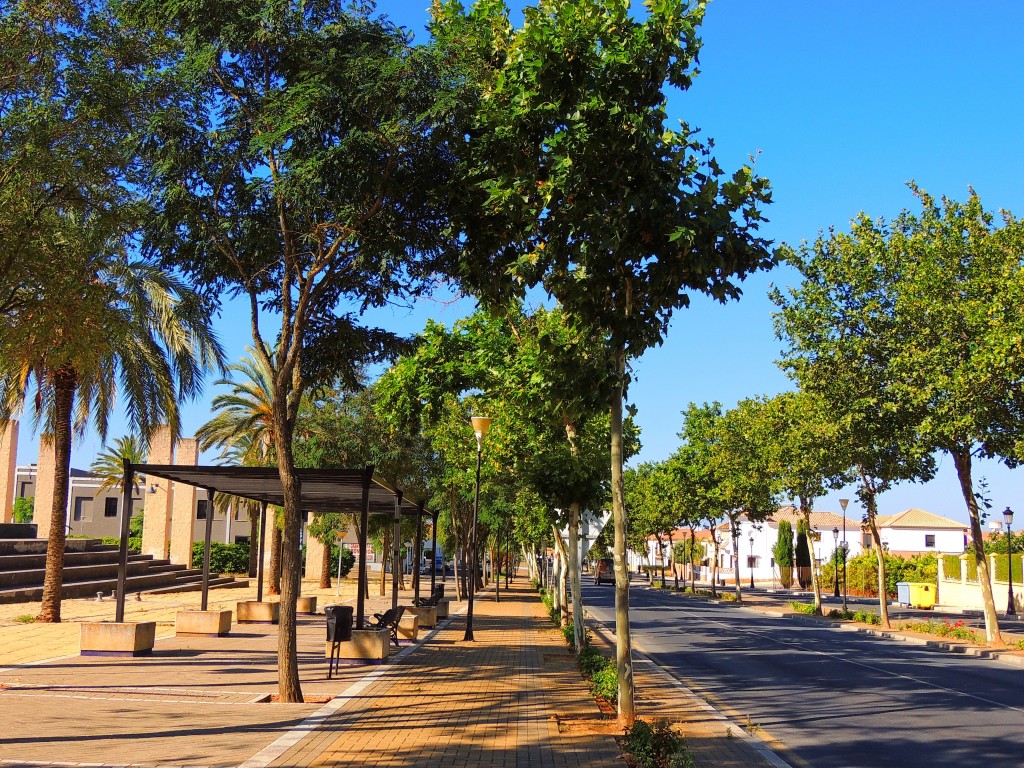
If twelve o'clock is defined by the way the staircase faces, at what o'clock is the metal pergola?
The metal pergola is roughly at 1 o'clock from the staircase.

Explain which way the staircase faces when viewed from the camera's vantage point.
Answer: facing the viewer and to the right of the viewer

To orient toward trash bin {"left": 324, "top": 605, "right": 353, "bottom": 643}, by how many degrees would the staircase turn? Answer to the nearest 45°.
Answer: approximately 45° to its right

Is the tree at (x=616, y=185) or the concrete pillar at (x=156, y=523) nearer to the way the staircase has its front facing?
the tree

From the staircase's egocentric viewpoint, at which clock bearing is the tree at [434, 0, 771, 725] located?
The tree is roughly at 1 o'clock from the staircase.

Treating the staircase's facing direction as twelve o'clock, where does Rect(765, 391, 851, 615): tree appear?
The tree is roughly at 11 o'clock from the staircase.

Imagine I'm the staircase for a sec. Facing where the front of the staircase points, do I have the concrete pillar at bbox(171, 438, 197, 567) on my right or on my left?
on my left

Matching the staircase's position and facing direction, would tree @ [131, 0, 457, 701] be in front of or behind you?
in front

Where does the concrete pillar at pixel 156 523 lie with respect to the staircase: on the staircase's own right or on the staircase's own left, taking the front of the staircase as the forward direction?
on the staircase's own left

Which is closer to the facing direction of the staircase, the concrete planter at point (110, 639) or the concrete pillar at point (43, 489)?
the concrete planter

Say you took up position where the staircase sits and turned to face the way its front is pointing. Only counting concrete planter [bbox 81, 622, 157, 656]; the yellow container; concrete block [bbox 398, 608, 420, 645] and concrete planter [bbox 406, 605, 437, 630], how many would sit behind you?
0

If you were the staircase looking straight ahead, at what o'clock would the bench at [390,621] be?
The bench is roughly at 1 o'clock from the staircase.

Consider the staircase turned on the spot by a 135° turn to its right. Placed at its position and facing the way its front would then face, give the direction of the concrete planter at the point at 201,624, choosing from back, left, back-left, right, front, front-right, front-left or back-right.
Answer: left

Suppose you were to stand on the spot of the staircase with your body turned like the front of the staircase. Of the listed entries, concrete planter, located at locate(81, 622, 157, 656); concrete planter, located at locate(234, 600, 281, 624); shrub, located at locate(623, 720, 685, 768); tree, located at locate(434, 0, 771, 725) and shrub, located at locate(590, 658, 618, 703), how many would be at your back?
0

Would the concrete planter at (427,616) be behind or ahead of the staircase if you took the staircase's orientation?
ahead

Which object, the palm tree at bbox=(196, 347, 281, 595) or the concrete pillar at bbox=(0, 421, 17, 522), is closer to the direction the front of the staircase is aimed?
the palm tree

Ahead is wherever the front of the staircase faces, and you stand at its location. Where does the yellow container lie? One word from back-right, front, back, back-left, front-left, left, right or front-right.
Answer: front-left
